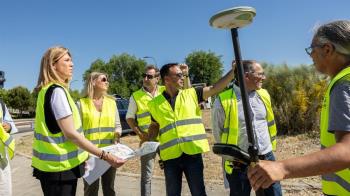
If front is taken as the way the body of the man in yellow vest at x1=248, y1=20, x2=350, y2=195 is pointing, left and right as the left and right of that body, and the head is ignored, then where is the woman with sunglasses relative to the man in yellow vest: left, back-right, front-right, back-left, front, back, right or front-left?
front-right

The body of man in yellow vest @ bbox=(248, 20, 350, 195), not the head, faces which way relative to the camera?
to the viewer's left

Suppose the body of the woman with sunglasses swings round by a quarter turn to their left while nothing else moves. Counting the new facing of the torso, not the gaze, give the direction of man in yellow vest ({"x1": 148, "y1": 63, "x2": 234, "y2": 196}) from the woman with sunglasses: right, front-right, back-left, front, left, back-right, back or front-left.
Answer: front-right

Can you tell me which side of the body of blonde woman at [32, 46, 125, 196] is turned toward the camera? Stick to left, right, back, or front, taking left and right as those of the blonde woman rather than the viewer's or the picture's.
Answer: right

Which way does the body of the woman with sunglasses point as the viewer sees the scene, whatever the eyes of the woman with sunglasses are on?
toward the camera

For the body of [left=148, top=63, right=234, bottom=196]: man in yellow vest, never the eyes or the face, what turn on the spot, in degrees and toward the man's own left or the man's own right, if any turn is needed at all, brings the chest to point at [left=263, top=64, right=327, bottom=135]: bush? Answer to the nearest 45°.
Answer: approximately 135° to the man's own left

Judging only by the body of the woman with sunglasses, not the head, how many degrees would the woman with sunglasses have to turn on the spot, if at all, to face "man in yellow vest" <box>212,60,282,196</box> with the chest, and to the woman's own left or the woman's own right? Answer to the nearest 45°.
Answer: approximately 45° to the woman's own left

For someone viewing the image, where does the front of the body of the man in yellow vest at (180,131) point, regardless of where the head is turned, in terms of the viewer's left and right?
facing the viewer

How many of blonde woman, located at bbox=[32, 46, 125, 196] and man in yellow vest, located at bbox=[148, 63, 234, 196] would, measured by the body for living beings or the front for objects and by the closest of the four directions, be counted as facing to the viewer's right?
1

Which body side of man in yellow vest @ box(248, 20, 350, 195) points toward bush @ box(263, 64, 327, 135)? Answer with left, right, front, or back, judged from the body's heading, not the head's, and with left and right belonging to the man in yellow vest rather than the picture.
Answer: right

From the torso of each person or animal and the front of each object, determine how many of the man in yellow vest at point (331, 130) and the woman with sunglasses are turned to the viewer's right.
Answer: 0
